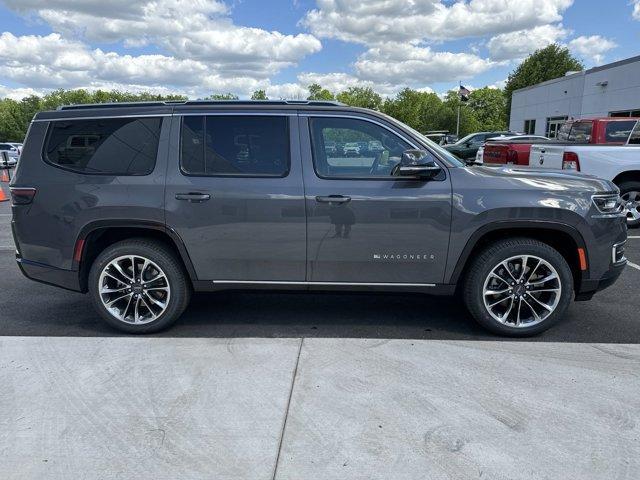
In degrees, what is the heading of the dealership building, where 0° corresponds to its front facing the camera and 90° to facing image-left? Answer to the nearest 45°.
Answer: approximately 45°

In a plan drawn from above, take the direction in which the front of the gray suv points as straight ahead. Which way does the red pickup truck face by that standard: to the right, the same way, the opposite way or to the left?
the same way

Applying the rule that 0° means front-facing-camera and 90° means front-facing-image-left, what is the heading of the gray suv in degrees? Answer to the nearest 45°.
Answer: approximately 270°

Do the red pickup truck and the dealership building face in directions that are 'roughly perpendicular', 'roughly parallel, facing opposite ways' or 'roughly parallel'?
roughly parallel, facing opposite ways

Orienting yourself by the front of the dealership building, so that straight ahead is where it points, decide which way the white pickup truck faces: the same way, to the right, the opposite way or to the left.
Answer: the opposite way

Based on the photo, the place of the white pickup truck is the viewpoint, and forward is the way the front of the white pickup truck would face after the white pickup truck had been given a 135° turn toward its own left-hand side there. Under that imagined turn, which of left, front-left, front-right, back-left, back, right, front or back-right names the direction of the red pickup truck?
right

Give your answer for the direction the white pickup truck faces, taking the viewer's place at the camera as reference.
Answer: facing away from the viewer and to the right of the viewer

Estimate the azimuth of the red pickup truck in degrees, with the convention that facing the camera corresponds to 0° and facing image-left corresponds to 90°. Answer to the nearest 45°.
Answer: approximately 225°

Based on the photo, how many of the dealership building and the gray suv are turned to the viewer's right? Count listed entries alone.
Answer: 1
